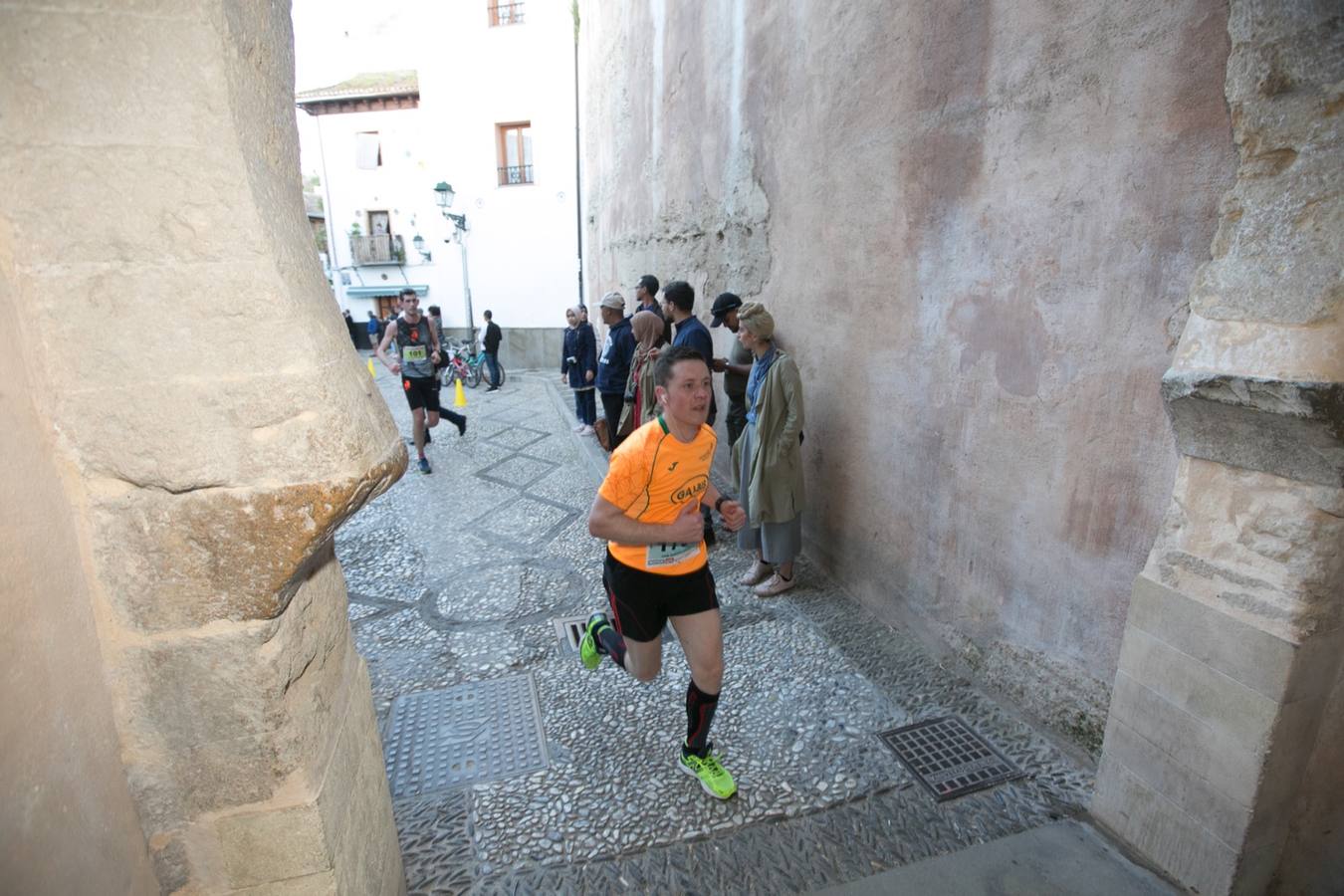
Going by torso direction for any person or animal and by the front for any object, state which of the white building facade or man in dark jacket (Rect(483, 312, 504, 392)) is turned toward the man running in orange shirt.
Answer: the white building facade

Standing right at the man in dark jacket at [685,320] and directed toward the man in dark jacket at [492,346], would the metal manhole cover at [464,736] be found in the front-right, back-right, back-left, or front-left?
back-left

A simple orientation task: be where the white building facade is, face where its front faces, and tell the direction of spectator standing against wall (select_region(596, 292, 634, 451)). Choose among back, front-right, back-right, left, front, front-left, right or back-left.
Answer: front

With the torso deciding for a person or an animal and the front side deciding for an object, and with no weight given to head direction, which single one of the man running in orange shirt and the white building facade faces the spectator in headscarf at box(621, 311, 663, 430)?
the white building facade

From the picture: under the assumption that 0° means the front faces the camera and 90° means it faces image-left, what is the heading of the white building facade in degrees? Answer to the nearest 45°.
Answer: approximately 0°

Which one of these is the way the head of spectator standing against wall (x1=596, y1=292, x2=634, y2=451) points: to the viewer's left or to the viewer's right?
to the viewer's left

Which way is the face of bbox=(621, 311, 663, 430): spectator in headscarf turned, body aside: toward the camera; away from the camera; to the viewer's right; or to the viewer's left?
to the viewer's left

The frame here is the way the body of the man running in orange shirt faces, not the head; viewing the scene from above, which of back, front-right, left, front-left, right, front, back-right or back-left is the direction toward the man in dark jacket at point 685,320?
back-left

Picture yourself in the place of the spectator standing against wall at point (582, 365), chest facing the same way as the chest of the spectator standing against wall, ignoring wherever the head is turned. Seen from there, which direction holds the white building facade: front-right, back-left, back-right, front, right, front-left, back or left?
back-right

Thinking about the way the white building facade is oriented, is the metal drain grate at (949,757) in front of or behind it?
in front

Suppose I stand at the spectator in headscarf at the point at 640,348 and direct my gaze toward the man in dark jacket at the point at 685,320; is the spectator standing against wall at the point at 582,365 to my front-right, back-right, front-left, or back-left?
back-left

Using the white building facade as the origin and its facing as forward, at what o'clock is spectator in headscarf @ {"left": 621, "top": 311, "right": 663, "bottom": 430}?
The spectator in headscarf is roughly at 12 o'clock from the white building facade.

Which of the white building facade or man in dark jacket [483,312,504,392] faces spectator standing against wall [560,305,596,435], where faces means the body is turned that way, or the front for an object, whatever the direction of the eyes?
the white building facade

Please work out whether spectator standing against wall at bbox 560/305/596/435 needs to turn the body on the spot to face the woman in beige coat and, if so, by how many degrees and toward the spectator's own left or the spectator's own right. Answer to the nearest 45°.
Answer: approximately 45° to the spectator's own left
